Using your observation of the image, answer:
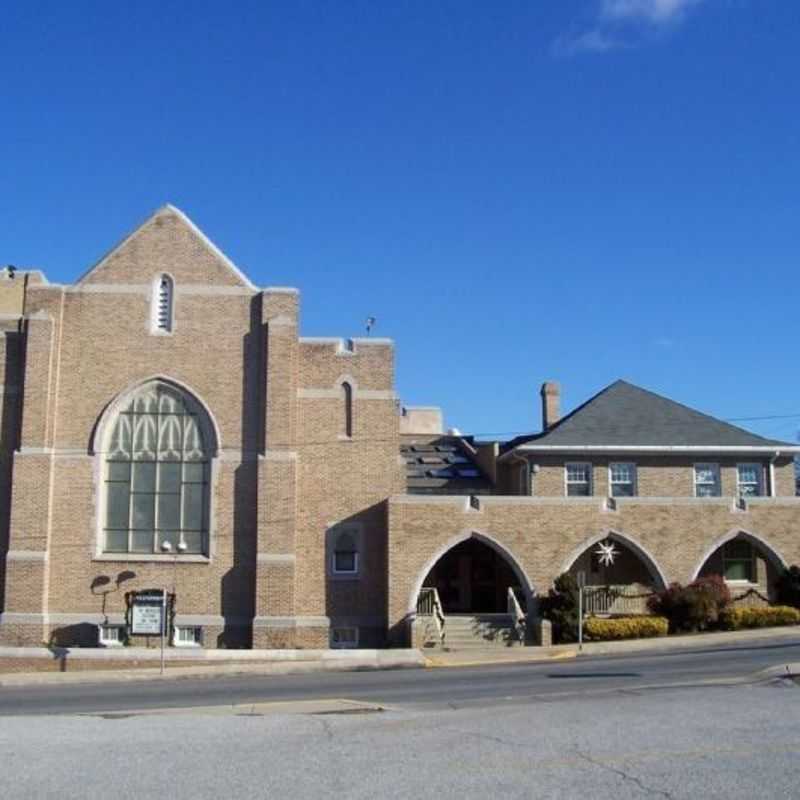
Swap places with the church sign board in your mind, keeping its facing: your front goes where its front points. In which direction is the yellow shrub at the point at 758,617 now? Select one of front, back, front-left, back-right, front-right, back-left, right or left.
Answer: left

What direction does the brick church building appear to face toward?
toward the camera

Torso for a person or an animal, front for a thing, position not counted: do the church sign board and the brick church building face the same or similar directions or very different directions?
same or similar directions

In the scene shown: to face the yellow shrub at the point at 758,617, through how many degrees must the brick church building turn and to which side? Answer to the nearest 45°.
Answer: approximately 90° to its left

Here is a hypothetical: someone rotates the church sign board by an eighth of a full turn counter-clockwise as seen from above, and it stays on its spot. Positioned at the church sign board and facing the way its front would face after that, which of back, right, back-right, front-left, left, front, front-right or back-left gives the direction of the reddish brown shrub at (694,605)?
front-left

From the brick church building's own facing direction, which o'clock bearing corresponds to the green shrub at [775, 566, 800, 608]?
The green shrub is roughly at 9 o'clock from the brick church building.

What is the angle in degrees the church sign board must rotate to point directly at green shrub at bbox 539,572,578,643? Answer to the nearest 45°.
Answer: approximately 90° to its left

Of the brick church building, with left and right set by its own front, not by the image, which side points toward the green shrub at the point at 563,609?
left

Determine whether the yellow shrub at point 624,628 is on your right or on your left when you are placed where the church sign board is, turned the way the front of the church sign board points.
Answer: on your left

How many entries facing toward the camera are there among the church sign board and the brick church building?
2

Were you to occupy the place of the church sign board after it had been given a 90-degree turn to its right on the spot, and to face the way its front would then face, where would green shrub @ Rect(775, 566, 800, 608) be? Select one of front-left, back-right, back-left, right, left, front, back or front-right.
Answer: back
